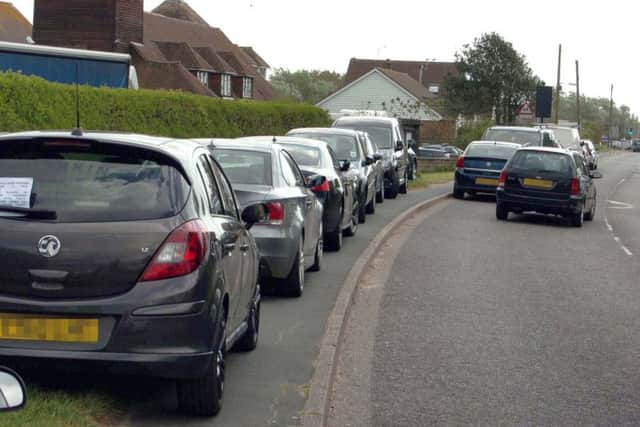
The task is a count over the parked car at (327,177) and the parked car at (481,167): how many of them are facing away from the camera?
2

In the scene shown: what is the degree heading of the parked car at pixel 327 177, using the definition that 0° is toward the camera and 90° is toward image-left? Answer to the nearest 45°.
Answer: approximately 180°

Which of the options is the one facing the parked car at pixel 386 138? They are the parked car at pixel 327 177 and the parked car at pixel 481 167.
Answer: the parked car at pixel 327 177

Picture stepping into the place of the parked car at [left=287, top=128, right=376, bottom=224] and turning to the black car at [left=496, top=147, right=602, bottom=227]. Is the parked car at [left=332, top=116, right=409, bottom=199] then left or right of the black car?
left

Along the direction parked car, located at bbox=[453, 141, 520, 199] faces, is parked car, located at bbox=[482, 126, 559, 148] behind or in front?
in front

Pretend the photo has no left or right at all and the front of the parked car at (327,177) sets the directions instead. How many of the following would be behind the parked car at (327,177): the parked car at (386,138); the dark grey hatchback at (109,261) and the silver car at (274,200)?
2

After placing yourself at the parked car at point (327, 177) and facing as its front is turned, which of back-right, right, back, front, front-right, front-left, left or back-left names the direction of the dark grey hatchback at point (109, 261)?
back

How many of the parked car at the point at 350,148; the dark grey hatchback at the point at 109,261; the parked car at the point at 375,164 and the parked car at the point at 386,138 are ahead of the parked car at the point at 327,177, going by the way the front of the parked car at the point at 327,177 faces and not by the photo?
3

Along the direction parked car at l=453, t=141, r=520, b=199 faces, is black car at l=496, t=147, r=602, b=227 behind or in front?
behind

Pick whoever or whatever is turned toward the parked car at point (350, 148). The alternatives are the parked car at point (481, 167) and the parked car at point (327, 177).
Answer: the parked car at point (327, 177)

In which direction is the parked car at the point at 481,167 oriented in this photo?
away from the camera

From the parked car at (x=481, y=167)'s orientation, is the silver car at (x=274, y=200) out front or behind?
behind

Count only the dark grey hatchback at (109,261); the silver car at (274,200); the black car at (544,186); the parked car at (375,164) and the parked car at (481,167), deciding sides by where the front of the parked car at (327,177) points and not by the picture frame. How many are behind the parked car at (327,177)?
2
